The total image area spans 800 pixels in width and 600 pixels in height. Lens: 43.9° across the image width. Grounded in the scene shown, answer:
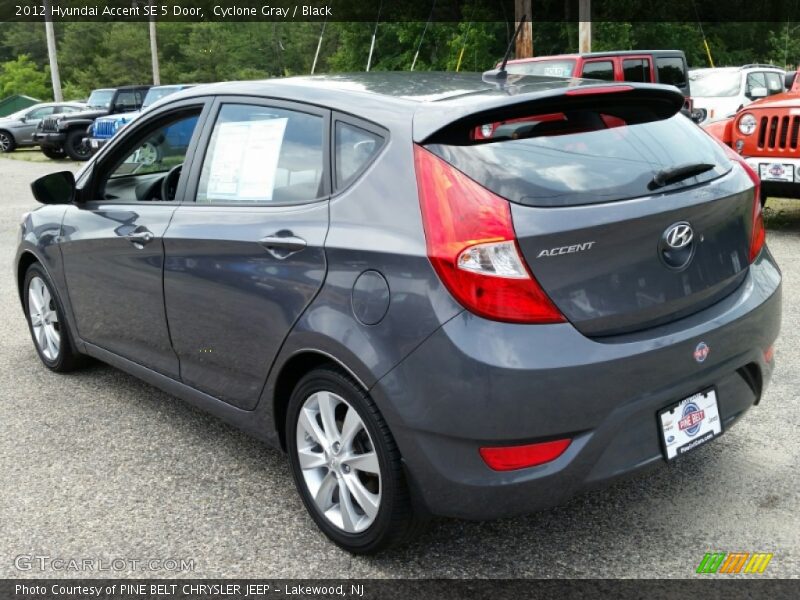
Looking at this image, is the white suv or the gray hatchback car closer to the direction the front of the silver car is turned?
the gray hatchback car

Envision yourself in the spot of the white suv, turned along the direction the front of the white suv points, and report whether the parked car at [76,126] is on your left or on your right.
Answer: on your right

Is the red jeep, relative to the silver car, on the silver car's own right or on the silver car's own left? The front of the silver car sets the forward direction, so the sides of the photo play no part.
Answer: on the silver car's own left

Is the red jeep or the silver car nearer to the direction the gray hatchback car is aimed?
the silver car

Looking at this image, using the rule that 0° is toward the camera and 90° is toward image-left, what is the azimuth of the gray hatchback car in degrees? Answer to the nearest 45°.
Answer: approximately 135°

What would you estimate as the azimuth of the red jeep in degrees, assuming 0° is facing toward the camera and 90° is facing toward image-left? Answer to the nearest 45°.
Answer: approximately 45°

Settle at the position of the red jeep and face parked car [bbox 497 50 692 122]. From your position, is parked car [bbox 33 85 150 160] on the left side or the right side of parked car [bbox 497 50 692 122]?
left

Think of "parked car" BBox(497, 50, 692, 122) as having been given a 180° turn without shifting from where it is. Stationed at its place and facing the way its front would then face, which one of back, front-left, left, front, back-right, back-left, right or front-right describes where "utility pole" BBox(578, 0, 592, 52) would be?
front-left

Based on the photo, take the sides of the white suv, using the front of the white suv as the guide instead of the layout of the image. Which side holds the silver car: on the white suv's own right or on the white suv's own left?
on the white suv's own right

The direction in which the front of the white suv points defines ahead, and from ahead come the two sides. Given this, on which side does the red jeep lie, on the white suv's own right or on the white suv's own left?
on the white suv's own left
